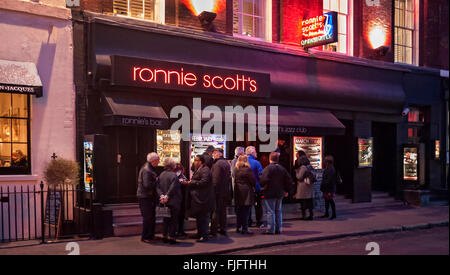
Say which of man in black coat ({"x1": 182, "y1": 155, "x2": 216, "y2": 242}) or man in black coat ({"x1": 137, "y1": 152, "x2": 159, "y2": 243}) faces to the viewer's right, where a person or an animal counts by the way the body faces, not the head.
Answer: the man in black coat ({"x1": 137, "y1": 152, "x2": 159, "y2": 243})

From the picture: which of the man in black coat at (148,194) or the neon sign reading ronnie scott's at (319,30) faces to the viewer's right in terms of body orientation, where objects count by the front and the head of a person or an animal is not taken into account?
the man in black coat

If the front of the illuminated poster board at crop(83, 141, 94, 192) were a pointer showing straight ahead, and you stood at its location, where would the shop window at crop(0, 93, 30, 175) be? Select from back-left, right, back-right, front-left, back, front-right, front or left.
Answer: back-right

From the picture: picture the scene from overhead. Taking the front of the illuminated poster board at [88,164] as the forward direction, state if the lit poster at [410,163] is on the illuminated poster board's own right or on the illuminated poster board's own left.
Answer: on the illuminated poster board's own left

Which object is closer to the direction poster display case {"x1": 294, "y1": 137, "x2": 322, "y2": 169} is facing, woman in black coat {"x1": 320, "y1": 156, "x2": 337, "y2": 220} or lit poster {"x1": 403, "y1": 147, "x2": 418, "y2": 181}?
the woman in black coat

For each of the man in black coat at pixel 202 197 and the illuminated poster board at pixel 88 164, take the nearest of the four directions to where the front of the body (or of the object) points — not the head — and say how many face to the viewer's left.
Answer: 1

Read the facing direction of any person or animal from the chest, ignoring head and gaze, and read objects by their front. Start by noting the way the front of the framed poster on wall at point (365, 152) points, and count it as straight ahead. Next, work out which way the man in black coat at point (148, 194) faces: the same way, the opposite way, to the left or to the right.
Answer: to the left

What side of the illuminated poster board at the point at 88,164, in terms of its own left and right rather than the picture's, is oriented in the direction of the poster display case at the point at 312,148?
left
